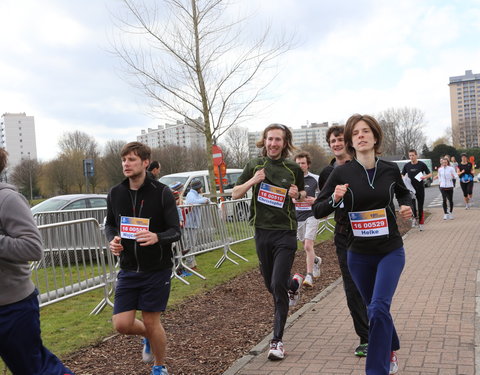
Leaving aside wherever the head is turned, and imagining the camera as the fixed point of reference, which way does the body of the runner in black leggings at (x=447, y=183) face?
toward the camera

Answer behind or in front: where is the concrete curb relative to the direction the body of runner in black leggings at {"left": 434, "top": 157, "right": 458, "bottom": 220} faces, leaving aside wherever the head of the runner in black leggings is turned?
in front

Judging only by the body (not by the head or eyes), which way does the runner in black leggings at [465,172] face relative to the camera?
toward the camera

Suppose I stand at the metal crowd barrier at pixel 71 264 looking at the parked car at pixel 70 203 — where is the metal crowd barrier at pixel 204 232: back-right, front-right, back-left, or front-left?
front-right

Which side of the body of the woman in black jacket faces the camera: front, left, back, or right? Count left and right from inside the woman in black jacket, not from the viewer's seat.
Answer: front

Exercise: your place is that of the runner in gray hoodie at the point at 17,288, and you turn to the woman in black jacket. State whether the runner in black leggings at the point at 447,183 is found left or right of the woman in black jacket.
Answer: left

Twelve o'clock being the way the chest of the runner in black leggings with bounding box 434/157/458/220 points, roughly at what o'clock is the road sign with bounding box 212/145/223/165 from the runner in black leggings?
The road sign is roughly at 2 o'clock from the runner in black leggings.

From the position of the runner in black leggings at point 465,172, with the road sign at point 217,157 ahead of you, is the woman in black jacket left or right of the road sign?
left
